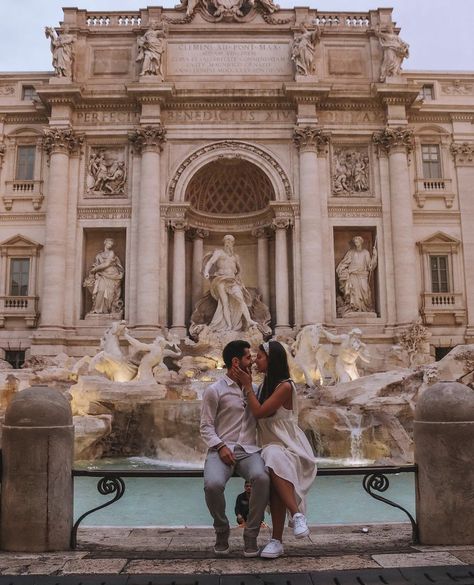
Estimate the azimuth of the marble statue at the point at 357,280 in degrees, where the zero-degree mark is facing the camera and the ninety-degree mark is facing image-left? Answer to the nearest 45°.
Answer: approximately 0°

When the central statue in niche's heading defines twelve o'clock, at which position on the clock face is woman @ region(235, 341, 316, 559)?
The woman is roughly at 12 o'clock from the central statue in niche.

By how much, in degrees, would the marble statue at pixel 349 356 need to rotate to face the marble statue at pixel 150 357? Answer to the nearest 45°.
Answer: approximately 135° to its right

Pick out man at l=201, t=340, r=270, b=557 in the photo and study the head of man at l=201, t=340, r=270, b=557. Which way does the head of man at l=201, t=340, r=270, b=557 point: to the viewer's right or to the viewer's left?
to the viewer's right

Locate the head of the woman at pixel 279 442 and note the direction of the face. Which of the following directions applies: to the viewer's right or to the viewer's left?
to the viewer's left

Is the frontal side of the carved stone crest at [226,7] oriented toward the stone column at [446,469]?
yes

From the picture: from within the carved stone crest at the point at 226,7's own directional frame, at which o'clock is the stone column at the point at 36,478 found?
The stone column is roughly at 12 o'clock from the carved stone crest.

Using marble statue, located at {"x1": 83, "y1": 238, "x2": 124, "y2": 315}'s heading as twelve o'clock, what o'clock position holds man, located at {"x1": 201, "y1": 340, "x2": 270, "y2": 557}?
The man is roughly at 12 o'clock from the marble statue.
